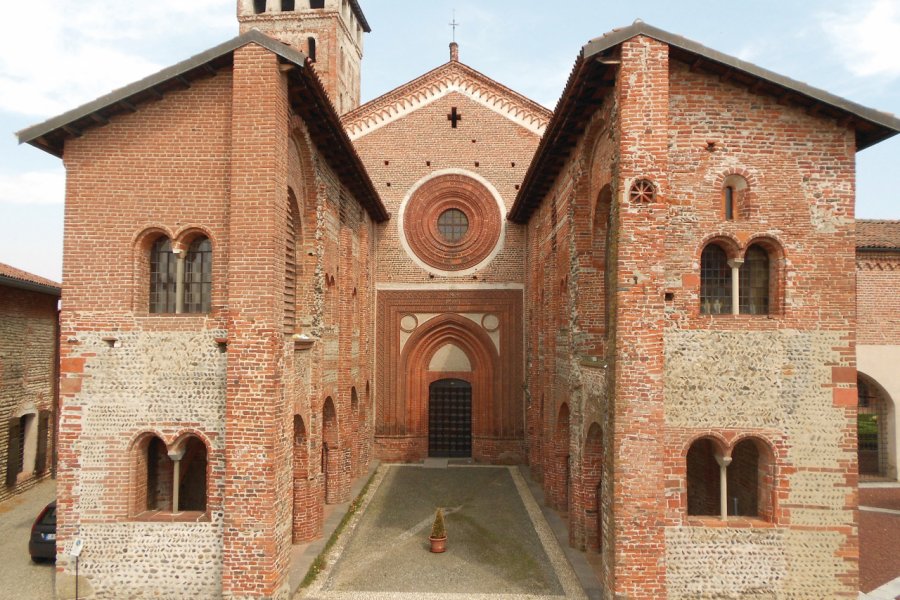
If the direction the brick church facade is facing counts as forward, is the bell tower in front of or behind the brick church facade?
behind

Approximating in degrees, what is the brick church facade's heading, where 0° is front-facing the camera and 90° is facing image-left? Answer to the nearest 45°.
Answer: approximately 0°

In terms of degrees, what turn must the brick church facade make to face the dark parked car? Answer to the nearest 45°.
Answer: approximately 90° to its right
